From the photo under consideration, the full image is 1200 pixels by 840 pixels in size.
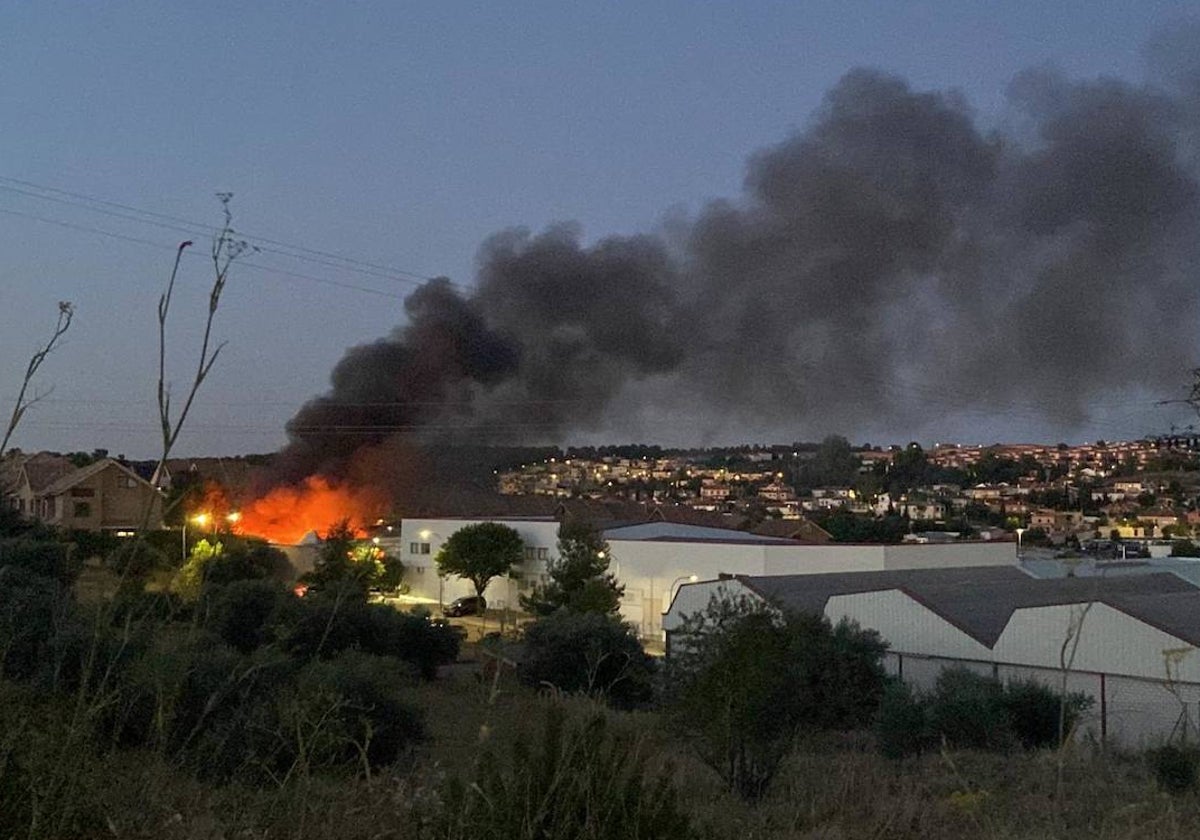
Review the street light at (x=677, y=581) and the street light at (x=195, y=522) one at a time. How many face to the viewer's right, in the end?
2

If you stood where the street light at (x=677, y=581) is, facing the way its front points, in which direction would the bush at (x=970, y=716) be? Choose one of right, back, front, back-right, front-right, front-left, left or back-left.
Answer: right

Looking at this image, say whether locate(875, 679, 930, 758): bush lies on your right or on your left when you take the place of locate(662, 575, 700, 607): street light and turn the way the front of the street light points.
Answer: on your right

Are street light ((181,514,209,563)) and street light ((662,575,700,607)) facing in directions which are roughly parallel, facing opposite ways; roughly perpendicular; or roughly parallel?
roughly parallel
